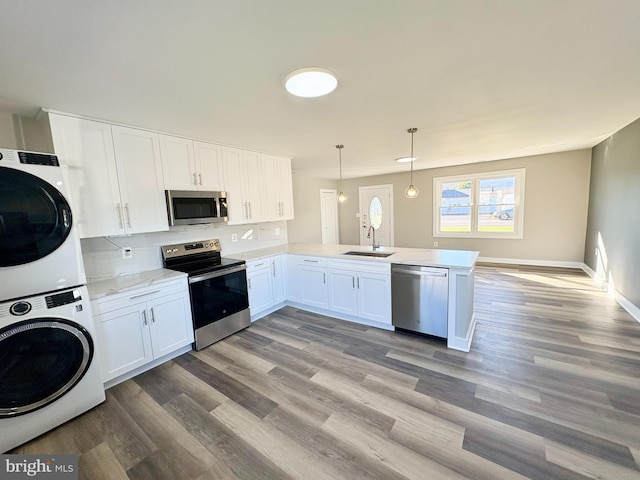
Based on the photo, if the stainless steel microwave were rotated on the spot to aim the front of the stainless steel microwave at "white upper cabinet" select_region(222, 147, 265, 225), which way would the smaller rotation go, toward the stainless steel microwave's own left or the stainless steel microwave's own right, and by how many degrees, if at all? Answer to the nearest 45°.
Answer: approximately 90° to the stainless steel microwave's own left

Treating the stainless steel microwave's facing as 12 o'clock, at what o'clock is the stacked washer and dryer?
The stacked washer and dryer is roughly at 3 o'clock from the stainless steel microwave.

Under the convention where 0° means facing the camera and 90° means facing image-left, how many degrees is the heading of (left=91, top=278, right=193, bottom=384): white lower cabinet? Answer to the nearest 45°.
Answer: approximately 315°

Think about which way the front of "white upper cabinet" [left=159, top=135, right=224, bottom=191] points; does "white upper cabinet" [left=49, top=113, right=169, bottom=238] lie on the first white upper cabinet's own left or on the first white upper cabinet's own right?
on the first white upper cabinet's own right

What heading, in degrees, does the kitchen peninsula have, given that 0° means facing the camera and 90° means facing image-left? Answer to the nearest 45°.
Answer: approximately 45°
